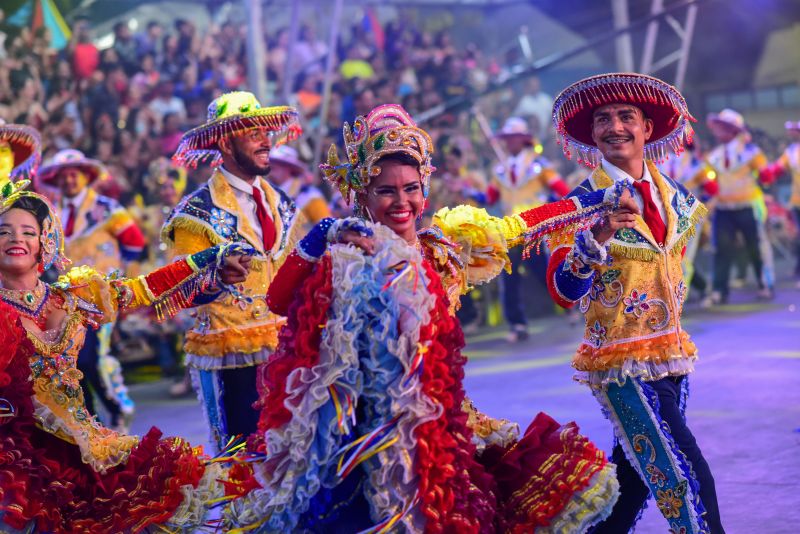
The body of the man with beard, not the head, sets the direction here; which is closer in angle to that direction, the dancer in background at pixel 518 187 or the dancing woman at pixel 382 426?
the dancing woman

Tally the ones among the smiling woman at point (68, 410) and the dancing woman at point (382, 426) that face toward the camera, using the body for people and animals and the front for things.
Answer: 2

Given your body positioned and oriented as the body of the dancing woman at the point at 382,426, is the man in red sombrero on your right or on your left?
on your left

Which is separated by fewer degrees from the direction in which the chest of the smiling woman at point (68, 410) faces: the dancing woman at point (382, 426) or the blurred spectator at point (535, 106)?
the dancing woman

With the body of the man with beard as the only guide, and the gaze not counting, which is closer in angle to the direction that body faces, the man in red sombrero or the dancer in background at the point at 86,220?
the man in red sombrero

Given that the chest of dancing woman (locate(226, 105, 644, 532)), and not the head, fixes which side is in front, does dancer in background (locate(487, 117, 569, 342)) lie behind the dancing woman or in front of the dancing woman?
behind

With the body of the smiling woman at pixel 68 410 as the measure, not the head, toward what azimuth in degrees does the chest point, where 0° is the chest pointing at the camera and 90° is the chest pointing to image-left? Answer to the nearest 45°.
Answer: approximately 0°

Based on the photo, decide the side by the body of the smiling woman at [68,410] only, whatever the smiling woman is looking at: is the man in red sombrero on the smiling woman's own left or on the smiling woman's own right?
on the smiling woman's own left

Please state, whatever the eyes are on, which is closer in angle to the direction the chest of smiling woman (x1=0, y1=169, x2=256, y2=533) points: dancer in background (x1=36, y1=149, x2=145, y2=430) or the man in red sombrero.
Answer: the man in red sombrero
